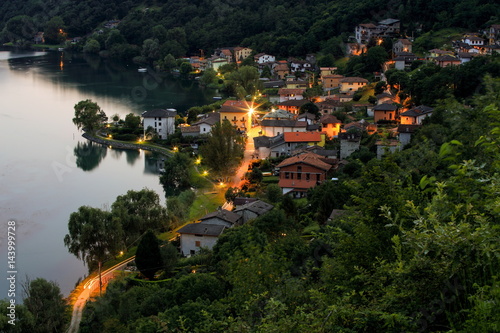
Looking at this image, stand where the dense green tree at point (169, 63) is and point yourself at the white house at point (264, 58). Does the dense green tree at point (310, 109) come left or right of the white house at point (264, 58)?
right

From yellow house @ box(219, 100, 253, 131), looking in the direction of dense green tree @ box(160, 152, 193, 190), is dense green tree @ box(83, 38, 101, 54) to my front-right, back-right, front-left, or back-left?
back-right

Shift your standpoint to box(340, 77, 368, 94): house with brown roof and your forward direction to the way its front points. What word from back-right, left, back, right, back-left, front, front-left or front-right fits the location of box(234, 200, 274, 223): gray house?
front

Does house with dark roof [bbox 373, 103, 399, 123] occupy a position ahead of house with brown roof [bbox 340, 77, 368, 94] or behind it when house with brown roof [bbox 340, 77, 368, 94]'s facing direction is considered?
ahead

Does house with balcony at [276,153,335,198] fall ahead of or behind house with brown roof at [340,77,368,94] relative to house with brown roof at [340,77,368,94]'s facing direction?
ahead

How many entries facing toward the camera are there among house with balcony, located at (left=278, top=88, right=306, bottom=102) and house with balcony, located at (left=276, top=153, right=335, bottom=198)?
2

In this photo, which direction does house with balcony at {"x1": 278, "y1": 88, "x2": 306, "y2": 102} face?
toward the camera

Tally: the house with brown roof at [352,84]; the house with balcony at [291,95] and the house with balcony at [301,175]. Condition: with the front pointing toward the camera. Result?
3

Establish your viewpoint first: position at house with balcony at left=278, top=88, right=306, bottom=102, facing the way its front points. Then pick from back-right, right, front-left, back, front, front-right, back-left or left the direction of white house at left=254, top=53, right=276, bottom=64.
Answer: back

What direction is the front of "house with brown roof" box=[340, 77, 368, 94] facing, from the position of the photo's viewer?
facing the viewer

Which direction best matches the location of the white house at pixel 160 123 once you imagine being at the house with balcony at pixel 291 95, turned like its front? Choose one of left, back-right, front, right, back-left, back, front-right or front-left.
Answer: front-right

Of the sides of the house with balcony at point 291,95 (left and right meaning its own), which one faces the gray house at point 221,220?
front

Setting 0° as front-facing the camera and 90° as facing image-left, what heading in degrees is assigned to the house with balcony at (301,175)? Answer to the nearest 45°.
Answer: approximately 0°

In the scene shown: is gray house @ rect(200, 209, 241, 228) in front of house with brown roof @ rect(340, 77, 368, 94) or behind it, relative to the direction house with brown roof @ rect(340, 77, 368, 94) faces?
in front
